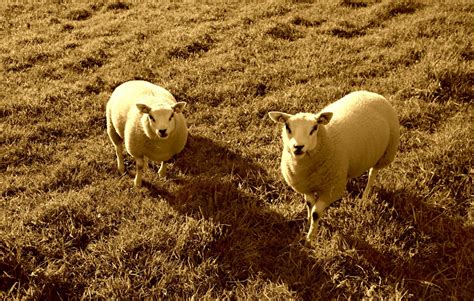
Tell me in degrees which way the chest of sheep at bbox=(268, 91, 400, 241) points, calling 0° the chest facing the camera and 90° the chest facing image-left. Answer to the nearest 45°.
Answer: approximately 45°

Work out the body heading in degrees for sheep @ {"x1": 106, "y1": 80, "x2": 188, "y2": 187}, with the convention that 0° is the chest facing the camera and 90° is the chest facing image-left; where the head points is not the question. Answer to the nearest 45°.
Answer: approximately 315°
